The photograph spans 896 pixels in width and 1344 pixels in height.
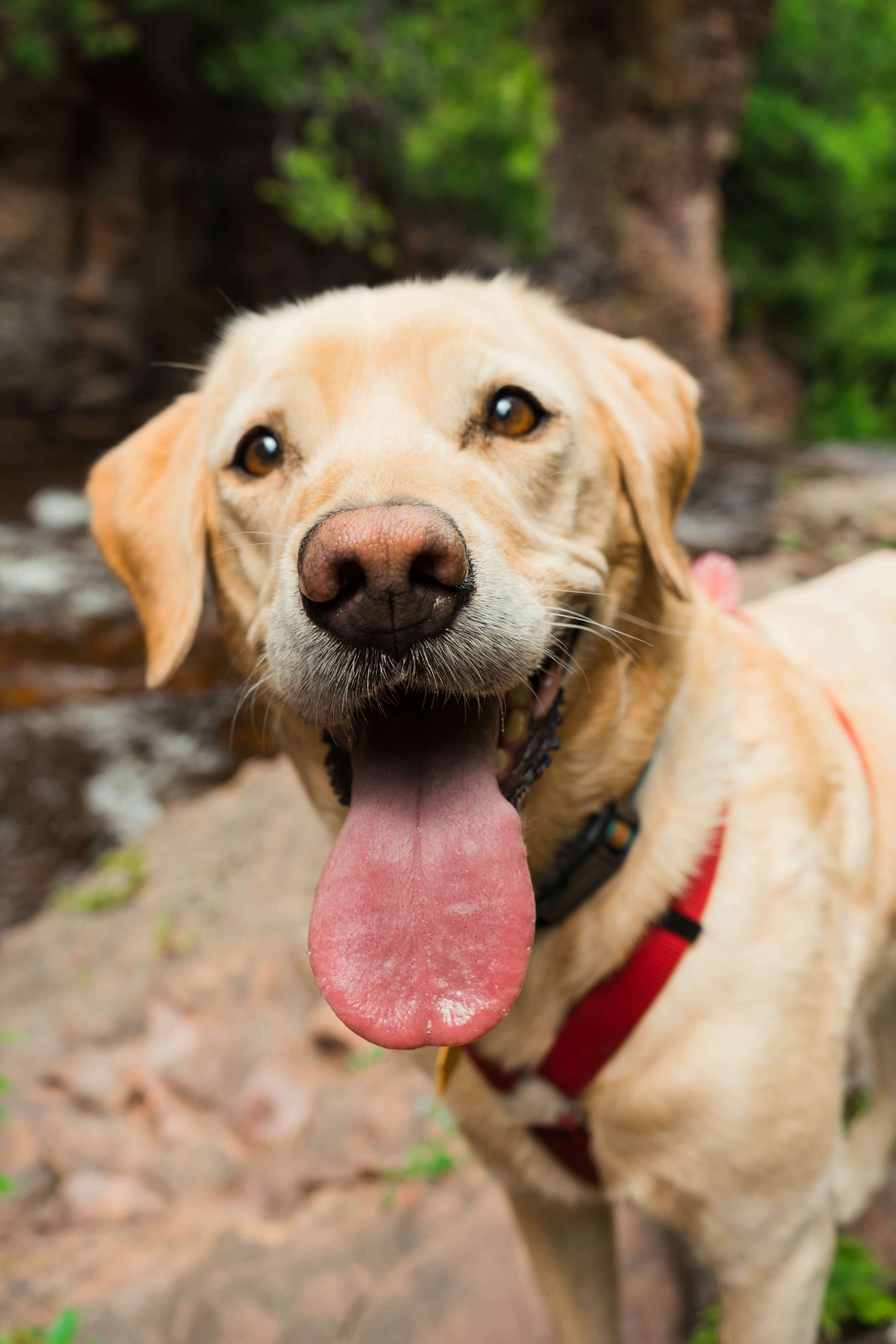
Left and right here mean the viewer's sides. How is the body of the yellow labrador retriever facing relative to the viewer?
facing the viewer and to the left of the viewer

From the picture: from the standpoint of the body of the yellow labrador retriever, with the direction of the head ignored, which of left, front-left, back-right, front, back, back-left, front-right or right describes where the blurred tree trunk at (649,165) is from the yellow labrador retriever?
back-right

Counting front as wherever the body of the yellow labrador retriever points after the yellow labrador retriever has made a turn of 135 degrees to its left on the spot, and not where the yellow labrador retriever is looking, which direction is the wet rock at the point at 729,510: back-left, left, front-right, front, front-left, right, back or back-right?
left

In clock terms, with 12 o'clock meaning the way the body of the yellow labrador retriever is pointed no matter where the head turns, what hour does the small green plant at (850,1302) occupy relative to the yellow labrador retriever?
The small green plant is roughly at 7 o'clock from the yellow labrador retriever.

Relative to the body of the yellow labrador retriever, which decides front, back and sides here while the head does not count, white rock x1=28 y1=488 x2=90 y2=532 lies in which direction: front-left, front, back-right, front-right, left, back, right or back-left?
right
